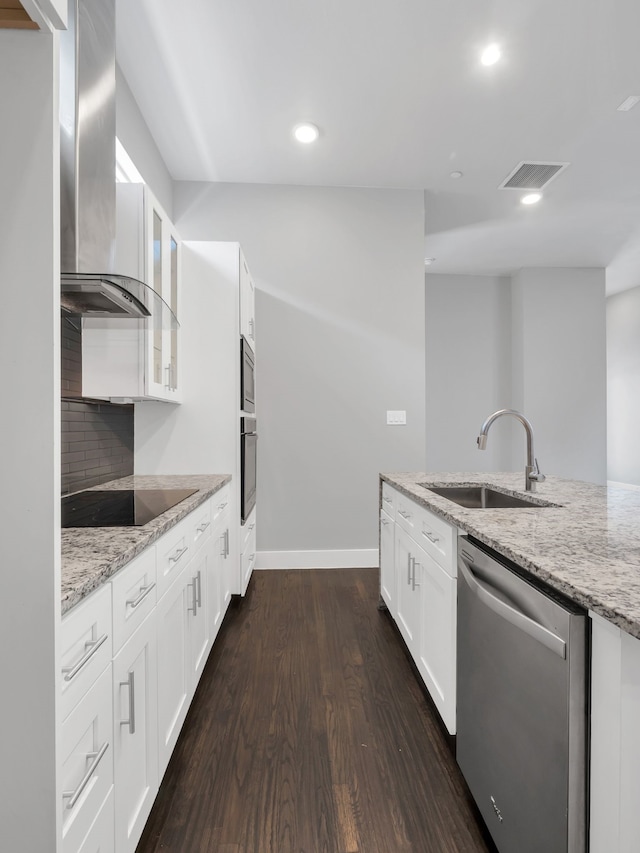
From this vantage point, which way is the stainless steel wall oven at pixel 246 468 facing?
to the viewer's right

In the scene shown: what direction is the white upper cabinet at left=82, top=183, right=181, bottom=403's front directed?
to the viewer's right

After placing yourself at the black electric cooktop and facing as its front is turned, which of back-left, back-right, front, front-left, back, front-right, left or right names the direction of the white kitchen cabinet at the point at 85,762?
right

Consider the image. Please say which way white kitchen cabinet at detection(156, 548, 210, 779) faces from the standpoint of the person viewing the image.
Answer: facing to the right of the viewer

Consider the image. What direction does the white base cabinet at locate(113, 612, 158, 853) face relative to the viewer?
to the viewer's right

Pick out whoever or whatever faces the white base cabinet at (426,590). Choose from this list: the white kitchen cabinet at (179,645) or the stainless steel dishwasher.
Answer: the white kitchen cabinet

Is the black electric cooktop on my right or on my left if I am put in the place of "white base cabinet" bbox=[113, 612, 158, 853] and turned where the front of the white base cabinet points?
on my left

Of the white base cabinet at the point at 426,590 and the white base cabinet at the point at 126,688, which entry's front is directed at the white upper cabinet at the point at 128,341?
the white base cabinet at the point at 426,590

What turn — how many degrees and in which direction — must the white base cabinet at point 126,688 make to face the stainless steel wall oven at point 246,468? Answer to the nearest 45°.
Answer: approximately 90° to its left

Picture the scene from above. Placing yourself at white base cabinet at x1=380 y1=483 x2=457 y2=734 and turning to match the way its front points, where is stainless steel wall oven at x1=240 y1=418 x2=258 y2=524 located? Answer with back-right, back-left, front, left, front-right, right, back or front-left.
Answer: front-right

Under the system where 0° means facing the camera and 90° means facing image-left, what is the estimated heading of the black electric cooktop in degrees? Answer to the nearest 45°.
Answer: approximately 270°
